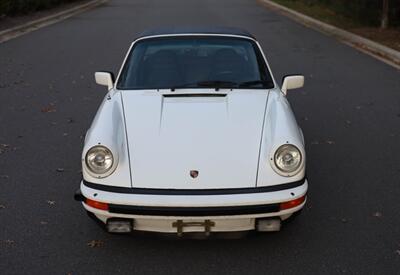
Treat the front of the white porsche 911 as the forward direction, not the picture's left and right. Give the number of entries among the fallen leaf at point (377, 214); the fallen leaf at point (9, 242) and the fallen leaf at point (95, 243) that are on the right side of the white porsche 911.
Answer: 2

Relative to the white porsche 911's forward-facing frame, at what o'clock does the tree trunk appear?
The tree trunk is roughly at 7 o'clock from the white porsche 911.

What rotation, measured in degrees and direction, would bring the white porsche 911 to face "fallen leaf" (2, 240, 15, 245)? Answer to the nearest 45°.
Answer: approximately 90° to its right

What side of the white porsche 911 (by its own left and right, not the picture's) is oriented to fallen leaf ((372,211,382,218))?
left

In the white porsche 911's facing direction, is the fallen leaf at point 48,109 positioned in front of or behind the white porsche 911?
behind

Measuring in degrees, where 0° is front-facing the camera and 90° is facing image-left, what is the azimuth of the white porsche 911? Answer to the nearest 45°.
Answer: approximately 0°

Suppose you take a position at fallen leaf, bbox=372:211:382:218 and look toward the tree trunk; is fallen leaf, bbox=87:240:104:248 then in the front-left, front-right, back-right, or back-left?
back-left

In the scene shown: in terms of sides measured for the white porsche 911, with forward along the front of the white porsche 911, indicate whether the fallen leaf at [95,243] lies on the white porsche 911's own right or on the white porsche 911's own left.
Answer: on the white porsche 911's own right
